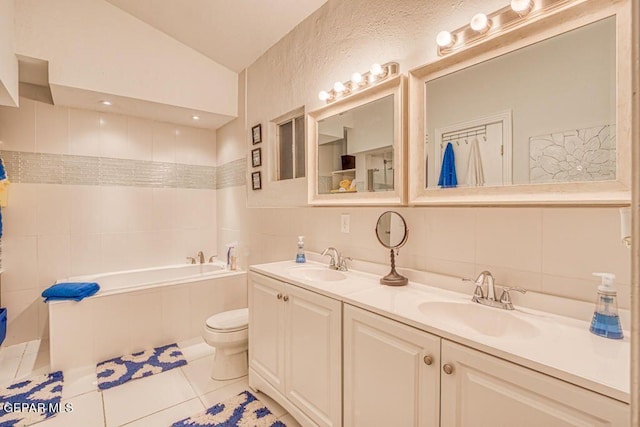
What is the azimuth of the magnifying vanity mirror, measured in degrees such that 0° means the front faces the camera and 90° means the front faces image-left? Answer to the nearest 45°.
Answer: approximately 45°

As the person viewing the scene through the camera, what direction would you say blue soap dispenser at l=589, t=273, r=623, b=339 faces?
facing to the left of the viewer

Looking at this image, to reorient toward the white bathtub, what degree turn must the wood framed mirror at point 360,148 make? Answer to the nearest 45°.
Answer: approximately 45° to its right

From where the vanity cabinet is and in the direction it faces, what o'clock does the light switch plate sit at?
The light switch plate is roughly at 3 o'clock from the vanity cabinet.

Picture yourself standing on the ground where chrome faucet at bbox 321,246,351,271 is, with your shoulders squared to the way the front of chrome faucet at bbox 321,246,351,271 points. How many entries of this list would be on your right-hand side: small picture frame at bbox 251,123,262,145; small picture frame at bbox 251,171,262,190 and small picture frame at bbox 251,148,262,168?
3

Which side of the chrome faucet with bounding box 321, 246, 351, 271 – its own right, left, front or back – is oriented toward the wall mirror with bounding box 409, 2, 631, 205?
left

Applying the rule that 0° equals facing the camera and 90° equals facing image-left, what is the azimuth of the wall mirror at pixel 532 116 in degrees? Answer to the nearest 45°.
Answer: approximately 45°
